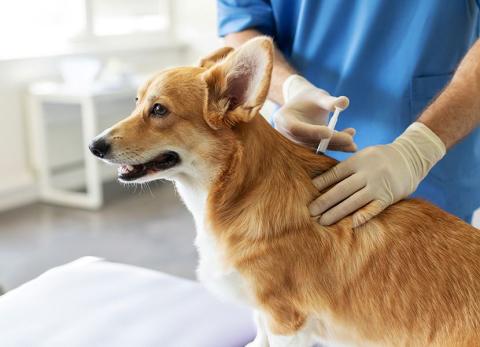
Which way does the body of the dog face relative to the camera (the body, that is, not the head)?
to the viewer's left

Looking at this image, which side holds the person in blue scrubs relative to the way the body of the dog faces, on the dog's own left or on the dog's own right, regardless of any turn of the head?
on the dog's own right
